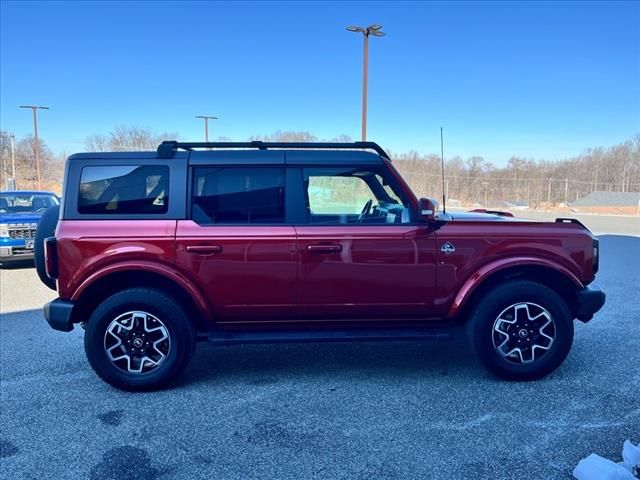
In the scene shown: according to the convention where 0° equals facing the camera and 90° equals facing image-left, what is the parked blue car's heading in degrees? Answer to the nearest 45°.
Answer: approximately 0°

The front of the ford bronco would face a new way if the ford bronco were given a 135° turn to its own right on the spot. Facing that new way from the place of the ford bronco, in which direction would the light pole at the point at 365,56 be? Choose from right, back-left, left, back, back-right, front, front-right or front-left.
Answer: back-right

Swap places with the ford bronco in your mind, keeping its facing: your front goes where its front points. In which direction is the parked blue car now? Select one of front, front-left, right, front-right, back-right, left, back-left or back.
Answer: back-left

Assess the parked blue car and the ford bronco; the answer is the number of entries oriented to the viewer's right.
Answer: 1

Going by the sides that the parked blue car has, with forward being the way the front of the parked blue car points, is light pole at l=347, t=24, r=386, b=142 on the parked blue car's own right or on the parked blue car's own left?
on the parked blue car's own left

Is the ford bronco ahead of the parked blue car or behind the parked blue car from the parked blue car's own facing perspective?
ahead

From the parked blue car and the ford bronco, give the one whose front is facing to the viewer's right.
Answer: the ford bronco

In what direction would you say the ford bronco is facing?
to the viewer's right
